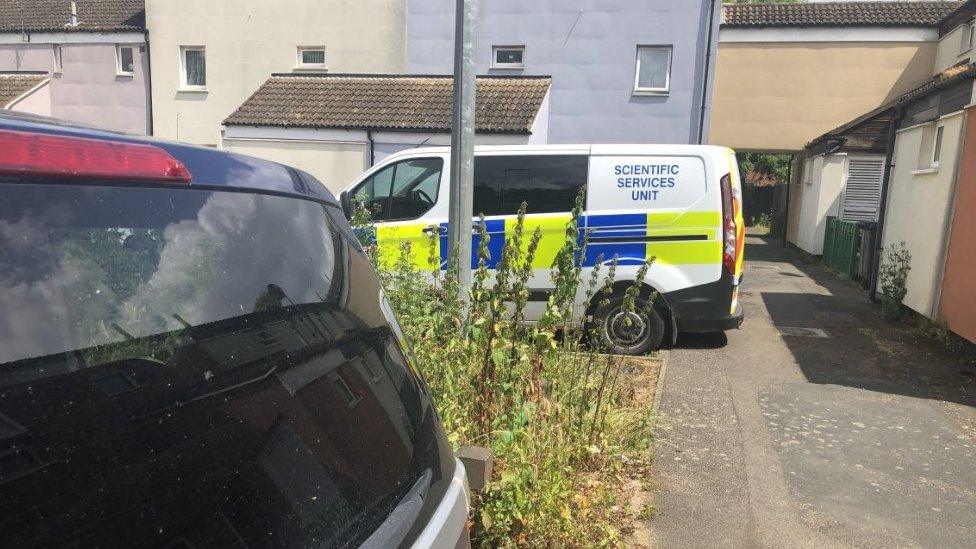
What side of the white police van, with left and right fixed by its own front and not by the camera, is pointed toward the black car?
left

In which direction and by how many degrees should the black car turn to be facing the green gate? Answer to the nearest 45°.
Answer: approximately 90° to its right

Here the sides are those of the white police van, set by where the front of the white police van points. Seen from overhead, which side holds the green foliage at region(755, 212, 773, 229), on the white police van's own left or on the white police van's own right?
on the white police van's own right

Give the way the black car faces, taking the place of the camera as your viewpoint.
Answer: facing away from the viewer and to the left of the viewer

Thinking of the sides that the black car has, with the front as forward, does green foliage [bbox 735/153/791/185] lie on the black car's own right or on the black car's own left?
on the black car's own right

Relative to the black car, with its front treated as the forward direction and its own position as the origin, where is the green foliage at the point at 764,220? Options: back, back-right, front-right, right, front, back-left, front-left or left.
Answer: right

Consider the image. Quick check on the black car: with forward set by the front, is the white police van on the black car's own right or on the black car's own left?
on the black car's own right

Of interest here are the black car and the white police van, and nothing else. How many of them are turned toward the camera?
0

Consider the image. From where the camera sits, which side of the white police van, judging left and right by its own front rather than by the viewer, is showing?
left

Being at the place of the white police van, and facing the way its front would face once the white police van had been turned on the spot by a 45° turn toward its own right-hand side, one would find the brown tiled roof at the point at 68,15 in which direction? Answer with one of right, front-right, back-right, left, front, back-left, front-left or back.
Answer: front

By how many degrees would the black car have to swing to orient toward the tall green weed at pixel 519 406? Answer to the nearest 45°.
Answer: approximately 90° to its right

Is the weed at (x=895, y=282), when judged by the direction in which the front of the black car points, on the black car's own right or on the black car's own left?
on the black car's own right

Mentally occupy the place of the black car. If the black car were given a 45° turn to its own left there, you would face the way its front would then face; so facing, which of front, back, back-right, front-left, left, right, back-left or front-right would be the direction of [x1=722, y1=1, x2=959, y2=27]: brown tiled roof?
back-right

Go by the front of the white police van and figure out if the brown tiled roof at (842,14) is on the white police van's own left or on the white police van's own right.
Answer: on the white police van's own right

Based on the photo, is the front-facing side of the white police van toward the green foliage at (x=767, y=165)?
no

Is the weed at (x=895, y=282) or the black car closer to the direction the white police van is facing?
the black car
